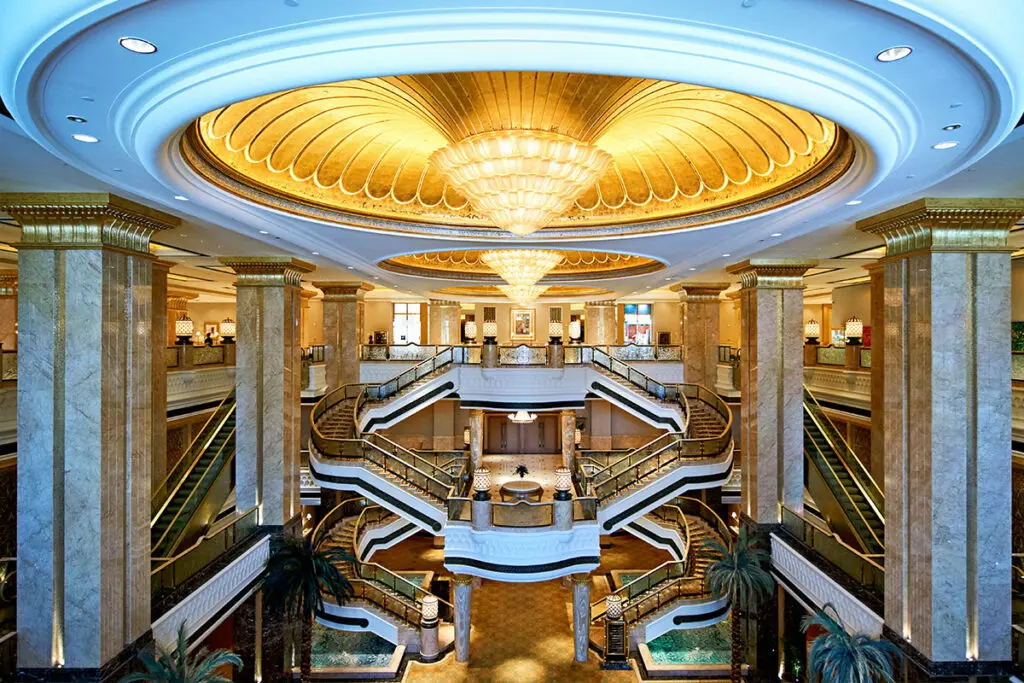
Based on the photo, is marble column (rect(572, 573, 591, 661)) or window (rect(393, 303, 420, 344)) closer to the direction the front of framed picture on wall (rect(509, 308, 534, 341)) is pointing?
the marble column

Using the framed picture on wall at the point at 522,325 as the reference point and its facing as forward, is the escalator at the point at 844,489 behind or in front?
in front

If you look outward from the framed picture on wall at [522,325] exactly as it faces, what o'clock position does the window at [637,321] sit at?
The window is roughly at 9 o'clock from the framed picture on wall.

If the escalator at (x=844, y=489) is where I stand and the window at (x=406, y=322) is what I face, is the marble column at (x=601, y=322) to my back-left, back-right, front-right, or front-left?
front-right

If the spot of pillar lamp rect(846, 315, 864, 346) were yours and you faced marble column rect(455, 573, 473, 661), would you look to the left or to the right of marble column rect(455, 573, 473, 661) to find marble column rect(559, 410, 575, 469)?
right

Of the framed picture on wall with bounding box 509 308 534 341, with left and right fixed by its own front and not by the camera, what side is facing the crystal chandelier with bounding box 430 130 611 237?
front

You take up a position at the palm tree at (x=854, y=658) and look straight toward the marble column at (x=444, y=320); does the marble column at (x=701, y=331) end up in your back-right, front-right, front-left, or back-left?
front-right

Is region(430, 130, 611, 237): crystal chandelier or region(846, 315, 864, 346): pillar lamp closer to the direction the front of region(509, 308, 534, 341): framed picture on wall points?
the crystal chandelier

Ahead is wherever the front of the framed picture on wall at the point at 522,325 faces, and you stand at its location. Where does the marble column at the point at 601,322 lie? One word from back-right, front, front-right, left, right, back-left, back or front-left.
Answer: front-left

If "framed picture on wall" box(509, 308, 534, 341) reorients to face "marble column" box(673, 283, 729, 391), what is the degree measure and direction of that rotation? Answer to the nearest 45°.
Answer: approximately 45° to its left

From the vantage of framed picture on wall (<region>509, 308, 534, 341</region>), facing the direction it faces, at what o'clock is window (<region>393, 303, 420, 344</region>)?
The window is roughly at 3 o'clock from the framed picture on wall.

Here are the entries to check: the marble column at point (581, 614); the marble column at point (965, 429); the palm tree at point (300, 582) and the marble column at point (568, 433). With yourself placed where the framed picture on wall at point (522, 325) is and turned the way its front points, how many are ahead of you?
4

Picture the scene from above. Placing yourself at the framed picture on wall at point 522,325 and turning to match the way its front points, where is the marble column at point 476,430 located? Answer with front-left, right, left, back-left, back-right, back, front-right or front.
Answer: front

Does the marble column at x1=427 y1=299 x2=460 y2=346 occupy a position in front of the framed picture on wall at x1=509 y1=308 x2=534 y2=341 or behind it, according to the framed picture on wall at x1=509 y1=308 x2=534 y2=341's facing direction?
in front

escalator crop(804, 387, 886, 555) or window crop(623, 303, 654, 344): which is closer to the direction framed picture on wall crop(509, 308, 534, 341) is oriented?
the escalator

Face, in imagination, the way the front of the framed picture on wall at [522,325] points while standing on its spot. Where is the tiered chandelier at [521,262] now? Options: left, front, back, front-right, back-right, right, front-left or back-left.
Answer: front

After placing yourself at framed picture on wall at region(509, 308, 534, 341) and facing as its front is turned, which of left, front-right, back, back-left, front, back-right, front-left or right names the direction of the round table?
front

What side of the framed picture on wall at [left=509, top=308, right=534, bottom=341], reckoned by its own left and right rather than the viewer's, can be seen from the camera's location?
front
